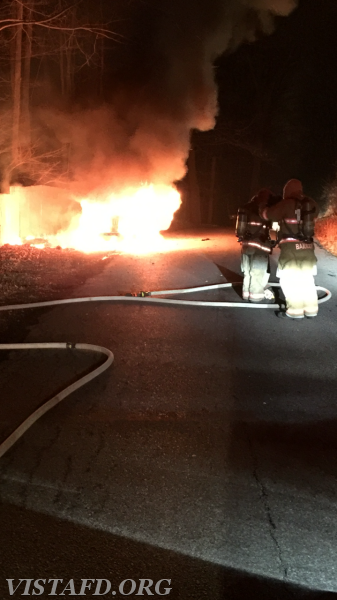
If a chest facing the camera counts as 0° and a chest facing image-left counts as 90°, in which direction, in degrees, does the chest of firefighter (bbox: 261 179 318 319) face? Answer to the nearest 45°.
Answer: approximately 135°

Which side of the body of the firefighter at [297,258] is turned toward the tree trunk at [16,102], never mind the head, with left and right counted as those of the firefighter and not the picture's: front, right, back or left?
front
